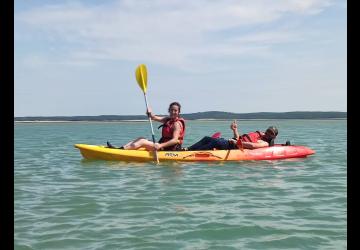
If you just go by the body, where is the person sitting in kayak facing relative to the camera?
to the viewer's left

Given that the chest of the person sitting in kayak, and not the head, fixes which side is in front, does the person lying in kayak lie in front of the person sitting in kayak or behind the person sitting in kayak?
behind

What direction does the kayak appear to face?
to the viewer's left
